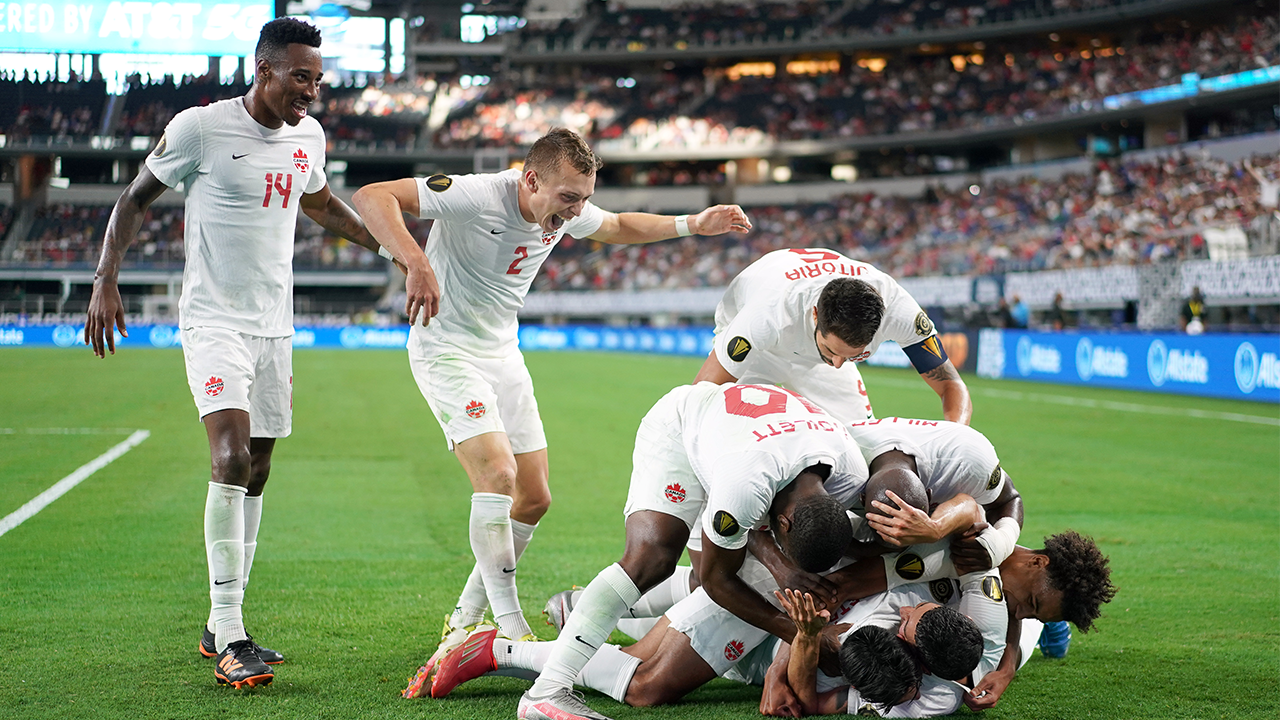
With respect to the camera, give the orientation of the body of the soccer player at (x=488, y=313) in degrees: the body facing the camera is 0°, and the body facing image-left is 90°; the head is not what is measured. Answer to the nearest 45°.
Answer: approximately 315°

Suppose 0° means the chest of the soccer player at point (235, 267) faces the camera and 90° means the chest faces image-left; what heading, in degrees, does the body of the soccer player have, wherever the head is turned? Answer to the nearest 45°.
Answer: approximately 315°

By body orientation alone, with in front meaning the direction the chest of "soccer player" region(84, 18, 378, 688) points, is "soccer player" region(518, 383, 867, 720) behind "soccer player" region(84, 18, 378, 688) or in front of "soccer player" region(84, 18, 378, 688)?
in front

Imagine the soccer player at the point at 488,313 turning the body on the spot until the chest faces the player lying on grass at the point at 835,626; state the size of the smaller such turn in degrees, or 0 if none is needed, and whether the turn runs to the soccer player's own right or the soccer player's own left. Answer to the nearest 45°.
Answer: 0° — they already face them

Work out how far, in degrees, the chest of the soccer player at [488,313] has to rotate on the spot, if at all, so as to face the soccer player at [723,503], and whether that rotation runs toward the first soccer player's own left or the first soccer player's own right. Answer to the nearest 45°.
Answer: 0° — they already face them

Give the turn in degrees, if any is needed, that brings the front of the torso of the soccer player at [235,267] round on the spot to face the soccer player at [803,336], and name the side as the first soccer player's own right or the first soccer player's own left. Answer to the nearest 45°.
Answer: approximately 45° to the first soccer player's own left

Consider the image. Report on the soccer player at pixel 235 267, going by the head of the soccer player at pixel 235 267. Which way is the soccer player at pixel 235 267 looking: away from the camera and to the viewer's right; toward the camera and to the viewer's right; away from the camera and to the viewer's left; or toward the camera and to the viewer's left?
toward the camera and to the viewer's right
